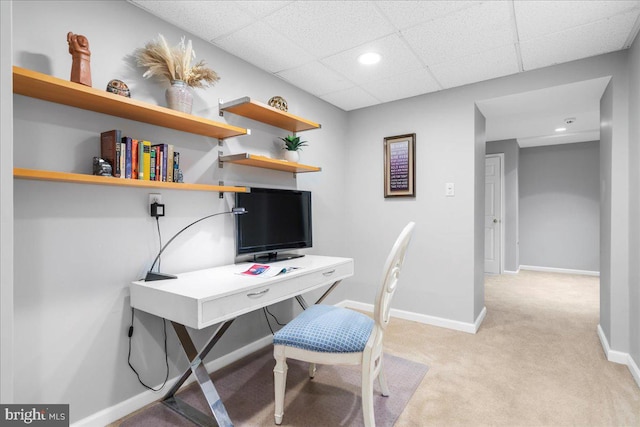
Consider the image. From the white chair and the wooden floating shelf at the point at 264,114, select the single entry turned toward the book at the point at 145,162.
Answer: the white chair

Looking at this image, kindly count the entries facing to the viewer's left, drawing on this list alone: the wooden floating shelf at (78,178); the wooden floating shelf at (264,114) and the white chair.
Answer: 1

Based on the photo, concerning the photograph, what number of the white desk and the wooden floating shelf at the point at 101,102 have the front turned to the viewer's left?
0

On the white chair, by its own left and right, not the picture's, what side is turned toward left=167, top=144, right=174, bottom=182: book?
front

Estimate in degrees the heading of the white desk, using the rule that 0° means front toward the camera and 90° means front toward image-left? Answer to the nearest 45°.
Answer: approximately 315°

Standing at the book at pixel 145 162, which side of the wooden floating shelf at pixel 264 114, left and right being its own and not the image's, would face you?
right

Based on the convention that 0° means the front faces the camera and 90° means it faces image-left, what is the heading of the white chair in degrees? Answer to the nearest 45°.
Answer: approximately 90°

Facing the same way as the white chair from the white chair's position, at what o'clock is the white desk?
The white desk is roughly at 12 o'clock from the white chair.

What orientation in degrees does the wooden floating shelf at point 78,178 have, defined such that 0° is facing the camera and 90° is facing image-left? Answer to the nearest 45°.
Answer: approximately 315°
